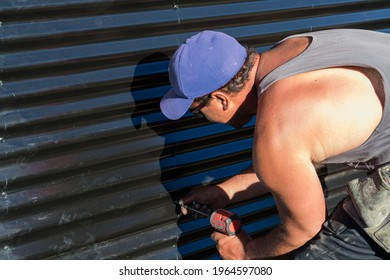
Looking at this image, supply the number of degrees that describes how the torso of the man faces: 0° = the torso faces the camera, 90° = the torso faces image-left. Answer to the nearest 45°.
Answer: approximately 90°
